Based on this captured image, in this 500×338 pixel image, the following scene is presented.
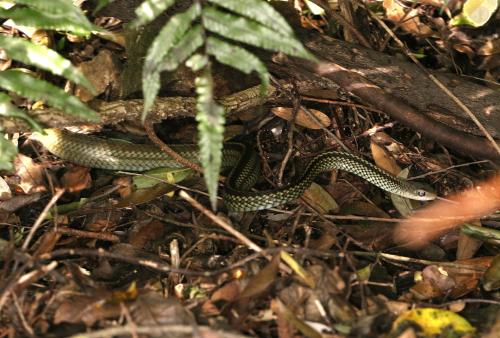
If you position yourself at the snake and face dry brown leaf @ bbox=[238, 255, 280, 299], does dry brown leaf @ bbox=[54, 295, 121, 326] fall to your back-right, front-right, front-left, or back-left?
front-right

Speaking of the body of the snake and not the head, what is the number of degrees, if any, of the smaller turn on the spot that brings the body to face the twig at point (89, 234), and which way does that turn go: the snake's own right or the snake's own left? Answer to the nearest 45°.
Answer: approximately 135° to the snake's own right

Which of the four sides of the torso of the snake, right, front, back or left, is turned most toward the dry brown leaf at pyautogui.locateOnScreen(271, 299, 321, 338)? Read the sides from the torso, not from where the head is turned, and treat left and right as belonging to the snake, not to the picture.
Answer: right

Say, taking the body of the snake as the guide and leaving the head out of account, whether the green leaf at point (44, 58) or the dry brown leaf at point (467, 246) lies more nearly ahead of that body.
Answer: the dry brown leaf

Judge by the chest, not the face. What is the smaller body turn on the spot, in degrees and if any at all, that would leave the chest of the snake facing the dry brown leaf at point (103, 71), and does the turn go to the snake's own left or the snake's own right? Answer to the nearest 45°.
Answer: approximately 180°

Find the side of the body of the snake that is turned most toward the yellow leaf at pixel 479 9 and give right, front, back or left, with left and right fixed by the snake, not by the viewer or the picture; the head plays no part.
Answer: left

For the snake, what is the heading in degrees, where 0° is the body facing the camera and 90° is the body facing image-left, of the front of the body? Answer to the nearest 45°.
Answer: approximately 270°

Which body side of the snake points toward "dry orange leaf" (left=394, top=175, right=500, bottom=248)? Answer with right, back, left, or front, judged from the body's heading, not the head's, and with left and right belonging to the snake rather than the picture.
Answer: front
